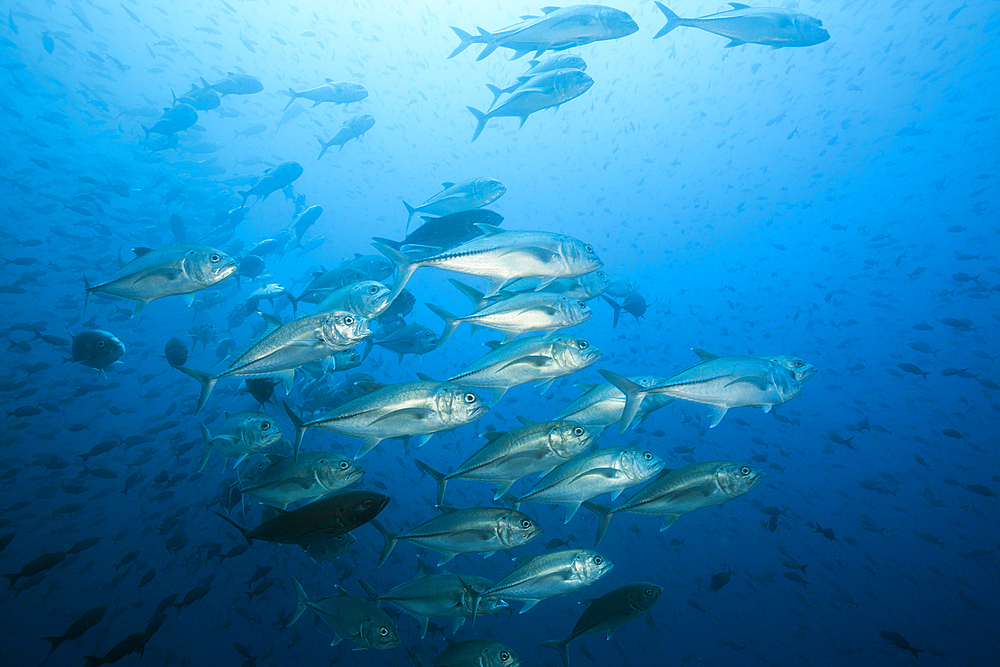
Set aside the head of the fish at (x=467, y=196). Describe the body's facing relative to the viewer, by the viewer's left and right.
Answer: facing to the right of the viewer

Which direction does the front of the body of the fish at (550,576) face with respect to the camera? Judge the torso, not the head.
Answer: to the viewer's right

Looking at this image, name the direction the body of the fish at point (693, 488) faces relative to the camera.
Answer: to the viewer's right

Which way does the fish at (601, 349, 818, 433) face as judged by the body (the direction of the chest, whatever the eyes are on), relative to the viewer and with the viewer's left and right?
facing to the right of the viewer

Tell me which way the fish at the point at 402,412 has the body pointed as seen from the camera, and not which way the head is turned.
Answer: to the viewer's right

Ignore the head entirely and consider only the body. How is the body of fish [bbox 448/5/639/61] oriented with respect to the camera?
to the viewer's right

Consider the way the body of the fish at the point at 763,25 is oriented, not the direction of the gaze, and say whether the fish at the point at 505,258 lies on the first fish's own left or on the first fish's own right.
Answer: on the first fish's own right

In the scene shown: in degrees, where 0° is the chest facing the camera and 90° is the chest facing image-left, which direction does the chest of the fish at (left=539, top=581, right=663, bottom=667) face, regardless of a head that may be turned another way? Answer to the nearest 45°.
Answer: approximately 270°

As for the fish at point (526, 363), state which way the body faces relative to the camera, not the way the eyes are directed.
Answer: to the viewer's right

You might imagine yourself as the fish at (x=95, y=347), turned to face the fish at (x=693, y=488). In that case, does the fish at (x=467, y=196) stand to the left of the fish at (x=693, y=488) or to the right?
left

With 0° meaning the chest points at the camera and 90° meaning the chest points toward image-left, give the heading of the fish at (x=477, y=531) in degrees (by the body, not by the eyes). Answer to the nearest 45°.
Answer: approximately 270°
